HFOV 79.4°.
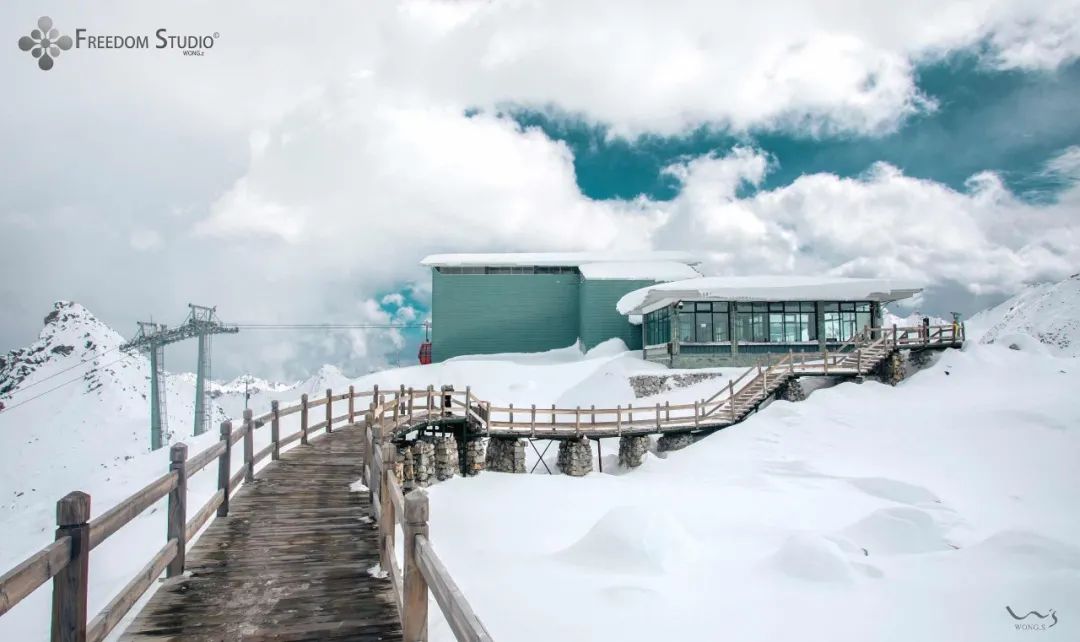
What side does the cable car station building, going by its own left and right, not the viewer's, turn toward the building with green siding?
right

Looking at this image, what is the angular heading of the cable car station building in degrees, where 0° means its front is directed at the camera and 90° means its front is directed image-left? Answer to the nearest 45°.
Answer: approximately 0°

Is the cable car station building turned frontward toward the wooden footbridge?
yes

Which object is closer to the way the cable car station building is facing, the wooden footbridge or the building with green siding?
the wooden footbridge
